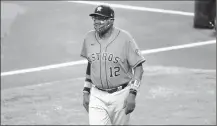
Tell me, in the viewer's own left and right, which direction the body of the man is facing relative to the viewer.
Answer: facing the viewer and to the left of the viewer
